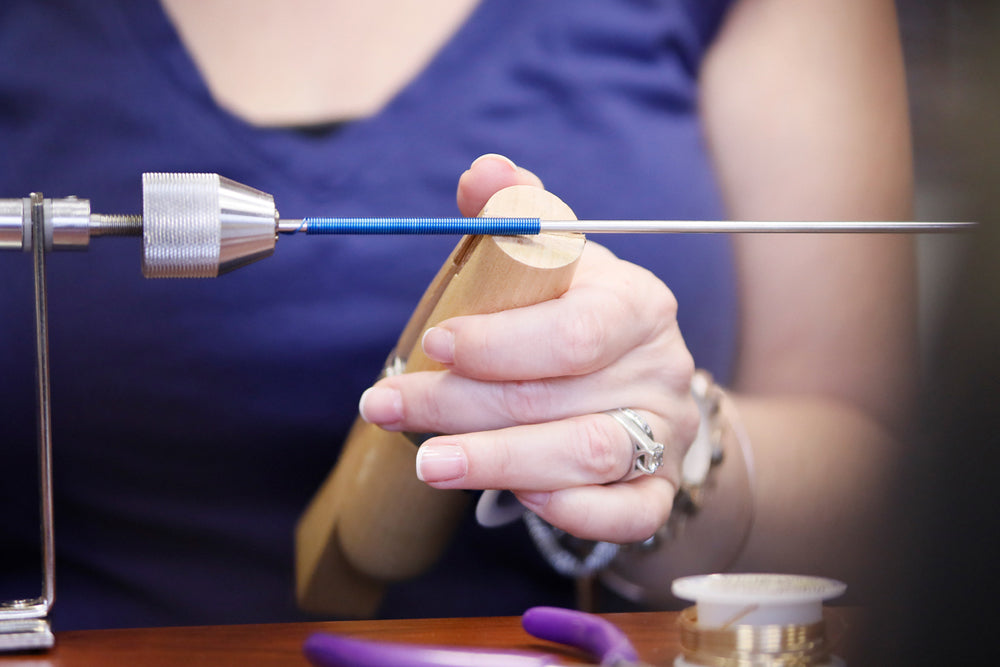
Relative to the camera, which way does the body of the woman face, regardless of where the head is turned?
toward the camera
